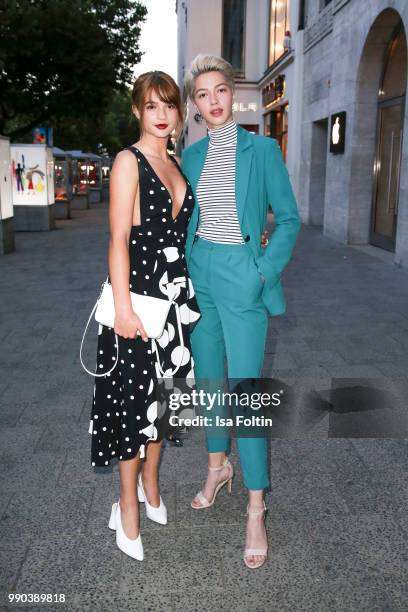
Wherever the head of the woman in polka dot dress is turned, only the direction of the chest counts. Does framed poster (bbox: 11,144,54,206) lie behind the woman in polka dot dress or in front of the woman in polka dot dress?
behind

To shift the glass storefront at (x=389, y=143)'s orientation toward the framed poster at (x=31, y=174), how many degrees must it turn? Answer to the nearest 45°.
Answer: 0° — it already faces it

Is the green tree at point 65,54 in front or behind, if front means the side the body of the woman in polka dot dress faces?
behind

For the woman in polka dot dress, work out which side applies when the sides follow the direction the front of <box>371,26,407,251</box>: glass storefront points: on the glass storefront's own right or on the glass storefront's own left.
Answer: on the glass storefront's own left

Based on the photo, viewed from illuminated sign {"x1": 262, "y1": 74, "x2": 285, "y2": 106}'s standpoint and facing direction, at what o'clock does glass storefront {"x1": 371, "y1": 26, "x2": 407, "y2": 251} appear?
The glass storefront is roughly at 10 o'clock from the illuminated sign.

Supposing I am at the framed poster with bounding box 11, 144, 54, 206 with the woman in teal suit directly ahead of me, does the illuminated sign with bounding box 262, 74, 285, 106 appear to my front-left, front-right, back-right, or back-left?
back-left

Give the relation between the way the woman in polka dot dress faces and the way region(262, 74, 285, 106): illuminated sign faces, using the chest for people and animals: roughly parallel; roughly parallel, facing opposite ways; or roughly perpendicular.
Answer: roughly perpendicular

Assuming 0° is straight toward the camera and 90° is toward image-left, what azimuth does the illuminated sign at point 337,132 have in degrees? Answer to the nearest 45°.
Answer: approximately 45°

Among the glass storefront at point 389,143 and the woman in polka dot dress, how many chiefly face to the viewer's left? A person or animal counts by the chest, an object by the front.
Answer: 1

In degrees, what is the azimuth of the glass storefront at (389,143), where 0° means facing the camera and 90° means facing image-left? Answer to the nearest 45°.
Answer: approximately 90°
